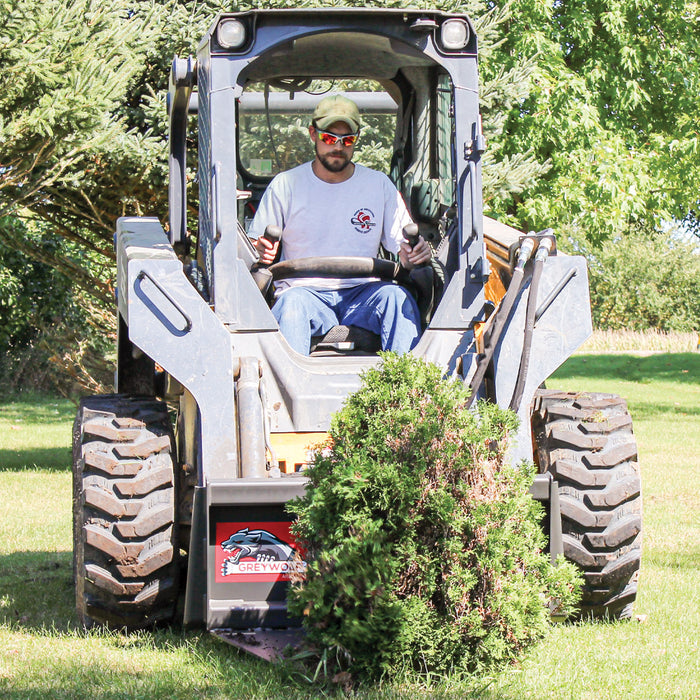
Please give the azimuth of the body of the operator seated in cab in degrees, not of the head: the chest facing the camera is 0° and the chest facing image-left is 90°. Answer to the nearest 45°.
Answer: approximately 0°

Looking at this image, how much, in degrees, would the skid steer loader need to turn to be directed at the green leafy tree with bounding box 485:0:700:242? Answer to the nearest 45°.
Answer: approximately 180°

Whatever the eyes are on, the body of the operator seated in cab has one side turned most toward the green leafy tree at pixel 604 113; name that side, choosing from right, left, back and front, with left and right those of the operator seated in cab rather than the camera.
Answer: back
